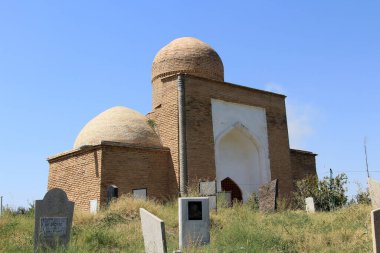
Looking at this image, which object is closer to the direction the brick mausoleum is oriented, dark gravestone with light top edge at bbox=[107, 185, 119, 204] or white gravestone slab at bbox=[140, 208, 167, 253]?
the white gravestone slab

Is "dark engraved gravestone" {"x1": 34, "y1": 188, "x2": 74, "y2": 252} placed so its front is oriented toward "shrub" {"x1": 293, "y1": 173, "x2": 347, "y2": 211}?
no

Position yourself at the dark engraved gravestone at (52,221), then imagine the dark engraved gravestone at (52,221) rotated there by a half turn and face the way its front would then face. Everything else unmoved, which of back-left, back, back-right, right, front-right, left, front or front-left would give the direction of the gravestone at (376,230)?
back-right

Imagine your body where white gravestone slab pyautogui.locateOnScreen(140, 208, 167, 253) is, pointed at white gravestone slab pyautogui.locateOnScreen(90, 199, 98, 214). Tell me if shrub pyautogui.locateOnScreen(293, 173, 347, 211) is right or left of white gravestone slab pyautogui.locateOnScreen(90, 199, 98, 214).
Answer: right

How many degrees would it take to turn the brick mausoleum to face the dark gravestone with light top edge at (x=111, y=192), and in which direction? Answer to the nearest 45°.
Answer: approximately 90° to its right

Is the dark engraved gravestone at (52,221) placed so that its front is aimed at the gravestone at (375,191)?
no

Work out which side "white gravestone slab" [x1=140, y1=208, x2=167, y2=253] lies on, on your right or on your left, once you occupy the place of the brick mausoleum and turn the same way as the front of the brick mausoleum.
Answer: on your right

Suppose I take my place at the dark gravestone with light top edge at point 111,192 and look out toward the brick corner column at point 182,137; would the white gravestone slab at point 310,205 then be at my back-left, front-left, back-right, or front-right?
front-right

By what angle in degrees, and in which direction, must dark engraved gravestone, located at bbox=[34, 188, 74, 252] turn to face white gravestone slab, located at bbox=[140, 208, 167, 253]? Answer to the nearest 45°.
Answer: approximately 45° to its left

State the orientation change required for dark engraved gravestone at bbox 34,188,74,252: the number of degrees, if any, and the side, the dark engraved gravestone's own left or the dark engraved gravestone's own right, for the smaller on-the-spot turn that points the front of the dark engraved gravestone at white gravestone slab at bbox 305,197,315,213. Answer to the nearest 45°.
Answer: approximately 135° to the dark engraved gravestone's own left

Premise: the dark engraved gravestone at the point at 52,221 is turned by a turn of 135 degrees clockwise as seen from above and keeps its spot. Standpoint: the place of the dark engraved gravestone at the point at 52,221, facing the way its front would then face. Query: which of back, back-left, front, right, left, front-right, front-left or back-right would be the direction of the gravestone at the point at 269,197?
right

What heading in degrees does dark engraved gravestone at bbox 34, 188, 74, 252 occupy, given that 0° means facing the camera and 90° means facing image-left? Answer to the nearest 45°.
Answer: approximately 0°

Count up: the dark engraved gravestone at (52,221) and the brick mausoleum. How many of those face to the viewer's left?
0

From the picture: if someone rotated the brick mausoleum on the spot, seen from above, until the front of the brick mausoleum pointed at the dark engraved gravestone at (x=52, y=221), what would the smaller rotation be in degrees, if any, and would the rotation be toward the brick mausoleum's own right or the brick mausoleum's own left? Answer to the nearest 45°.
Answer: approximately 45° to the brick mausoleum's own right

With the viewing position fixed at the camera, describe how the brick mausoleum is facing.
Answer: facing the viewer and to the right of the viewer

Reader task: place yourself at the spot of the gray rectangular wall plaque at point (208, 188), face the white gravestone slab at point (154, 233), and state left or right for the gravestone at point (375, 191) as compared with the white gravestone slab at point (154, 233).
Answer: left
